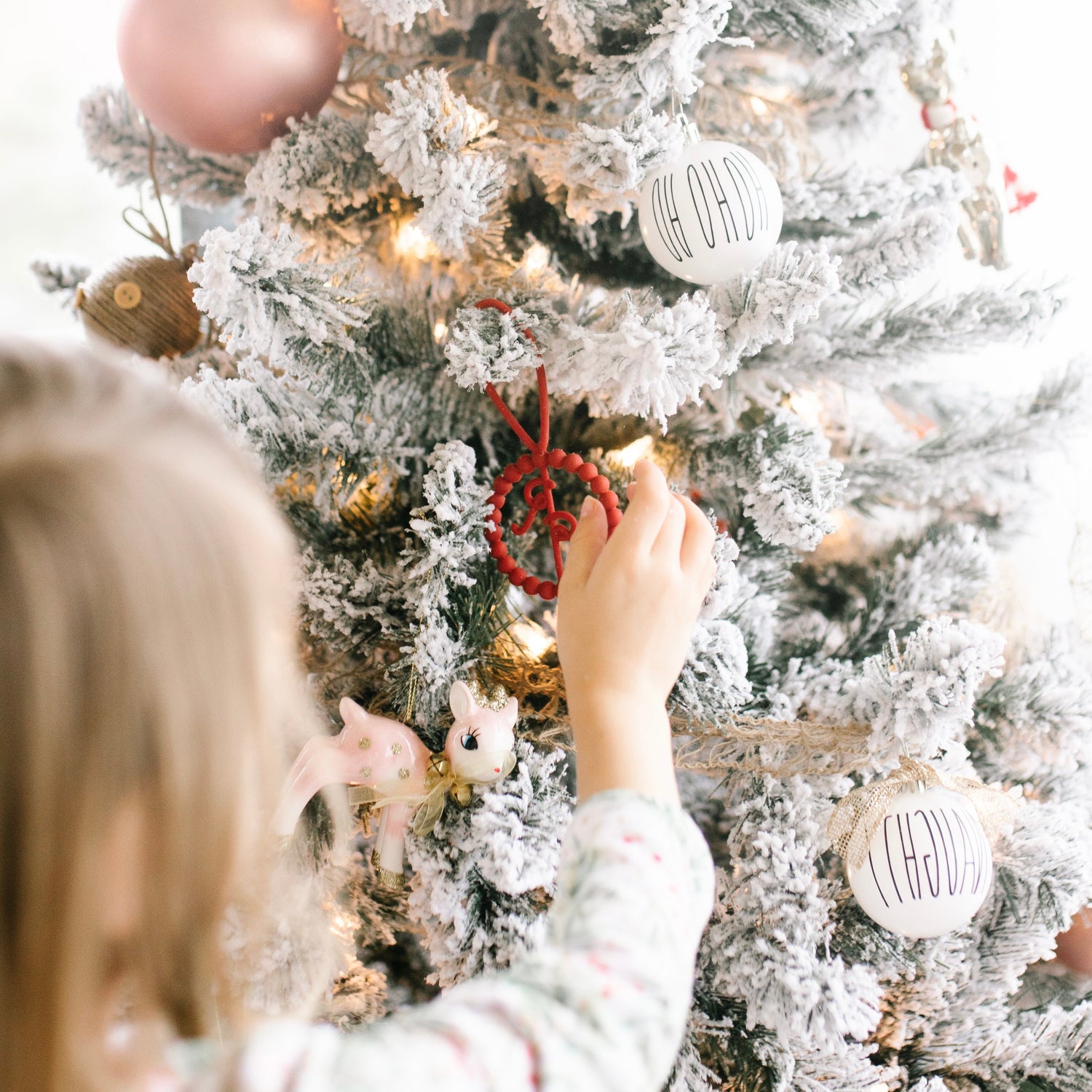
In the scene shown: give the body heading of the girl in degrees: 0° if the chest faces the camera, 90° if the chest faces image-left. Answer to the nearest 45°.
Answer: approximately 225°

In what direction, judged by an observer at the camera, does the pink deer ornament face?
facing to the right of the viewer
